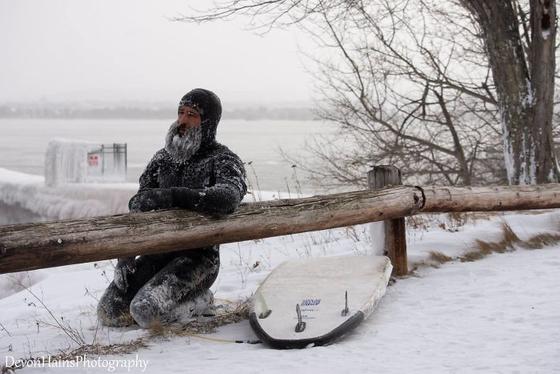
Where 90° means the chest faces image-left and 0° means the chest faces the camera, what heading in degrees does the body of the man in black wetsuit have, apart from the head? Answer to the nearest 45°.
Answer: approximately 45°
